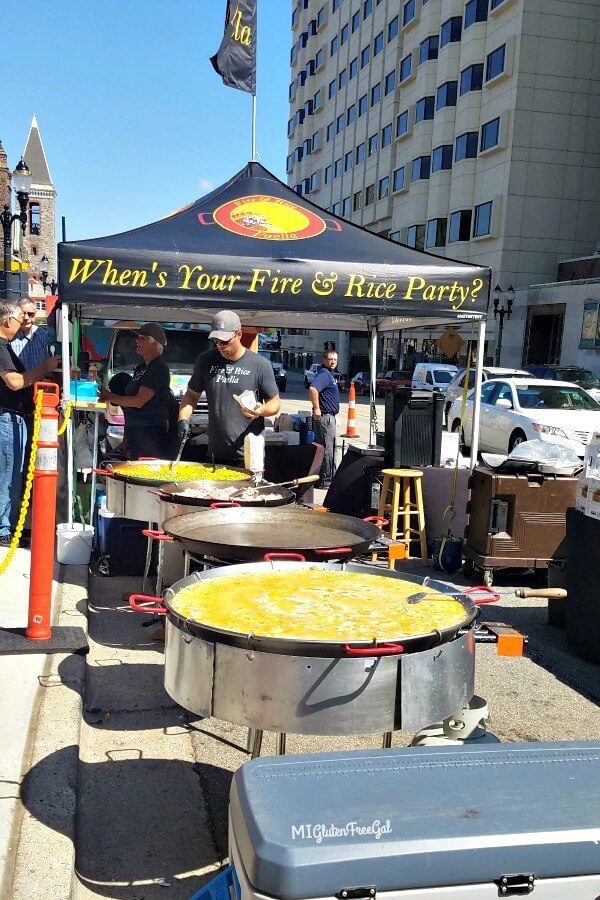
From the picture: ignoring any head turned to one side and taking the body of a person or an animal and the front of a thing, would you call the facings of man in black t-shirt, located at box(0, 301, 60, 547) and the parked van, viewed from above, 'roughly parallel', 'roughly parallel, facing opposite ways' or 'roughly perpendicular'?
roughly perpendicular

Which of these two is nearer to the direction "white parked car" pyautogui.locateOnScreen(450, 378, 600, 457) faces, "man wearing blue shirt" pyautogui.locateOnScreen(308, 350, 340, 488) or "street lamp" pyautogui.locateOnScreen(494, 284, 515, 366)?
the man wearing blue shirt

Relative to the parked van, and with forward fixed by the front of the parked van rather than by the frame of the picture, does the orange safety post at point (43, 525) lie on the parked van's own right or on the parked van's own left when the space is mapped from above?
on the parked van's own right

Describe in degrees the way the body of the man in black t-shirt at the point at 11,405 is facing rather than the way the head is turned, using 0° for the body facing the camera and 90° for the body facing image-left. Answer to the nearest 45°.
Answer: approximately 270°
